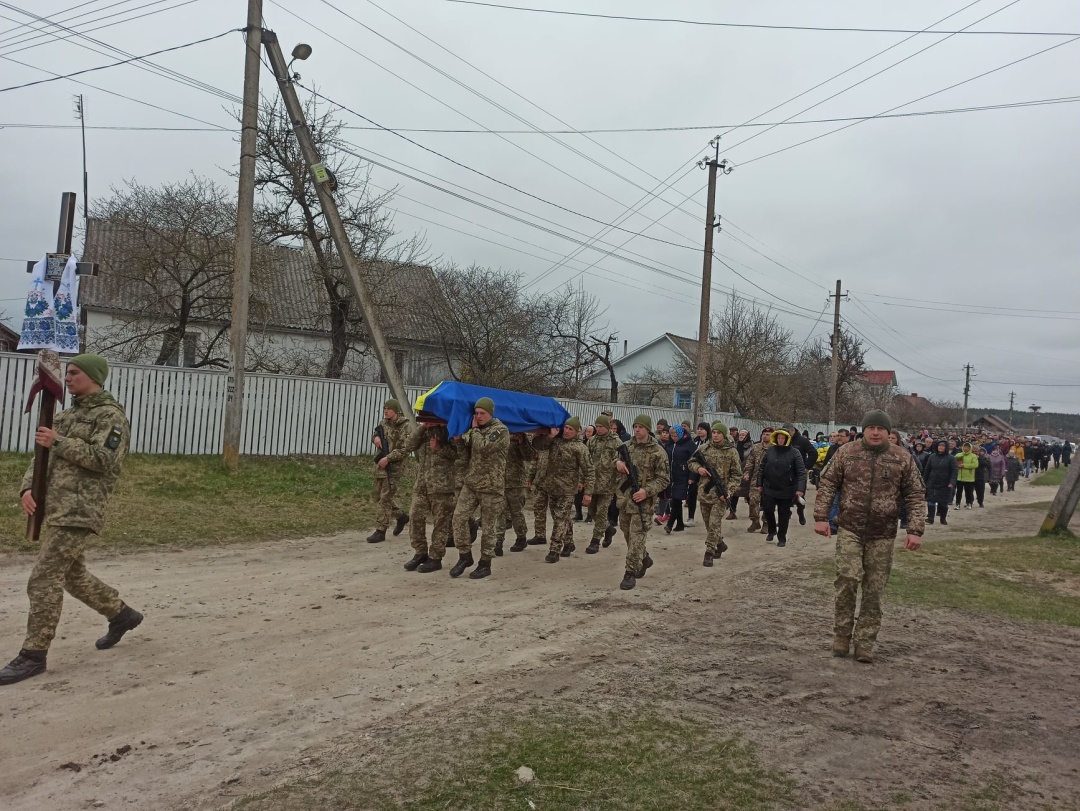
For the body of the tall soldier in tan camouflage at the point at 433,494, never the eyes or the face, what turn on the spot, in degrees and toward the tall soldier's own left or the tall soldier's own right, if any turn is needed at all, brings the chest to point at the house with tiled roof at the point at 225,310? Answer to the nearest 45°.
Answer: approximately 90° to the tall soldier's own right

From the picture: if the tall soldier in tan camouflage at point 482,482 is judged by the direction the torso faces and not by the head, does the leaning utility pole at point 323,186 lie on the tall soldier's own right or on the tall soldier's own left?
on the tall soldier's own right

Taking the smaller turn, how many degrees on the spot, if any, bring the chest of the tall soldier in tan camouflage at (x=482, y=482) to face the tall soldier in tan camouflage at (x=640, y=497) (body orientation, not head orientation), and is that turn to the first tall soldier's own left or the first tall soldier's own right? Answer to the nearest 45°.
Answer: approximately 135° to the first tall soldier's own left

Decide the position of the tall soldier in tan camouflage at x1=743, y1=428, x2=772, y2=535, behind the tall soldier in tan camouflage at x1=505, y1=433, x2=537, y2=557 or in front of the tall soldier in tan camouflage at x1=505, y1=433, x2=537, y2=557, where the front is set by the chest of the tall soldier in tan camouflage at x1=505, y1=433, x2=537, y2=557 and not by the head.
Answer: behind

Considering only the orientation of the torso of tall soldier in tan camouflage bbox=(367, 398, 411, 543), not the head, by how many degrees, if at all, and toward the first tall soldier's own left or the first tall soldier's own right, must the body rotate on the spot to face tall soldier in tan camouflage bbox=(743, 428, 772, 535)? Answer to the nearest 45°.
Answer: approximately 135° to the first tall soldier's own left

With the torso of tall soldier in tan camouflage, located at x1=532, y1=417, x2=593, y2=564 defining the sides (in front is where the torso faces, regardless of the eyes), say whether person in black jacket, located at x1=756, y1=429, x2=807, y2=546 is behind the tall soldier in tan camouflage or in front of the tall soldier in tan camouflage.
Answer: behind

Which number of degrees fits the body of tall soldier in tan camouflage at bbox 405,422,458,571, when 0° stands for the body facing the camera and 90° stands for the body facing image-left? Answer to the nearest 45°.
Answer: approximately 45°
